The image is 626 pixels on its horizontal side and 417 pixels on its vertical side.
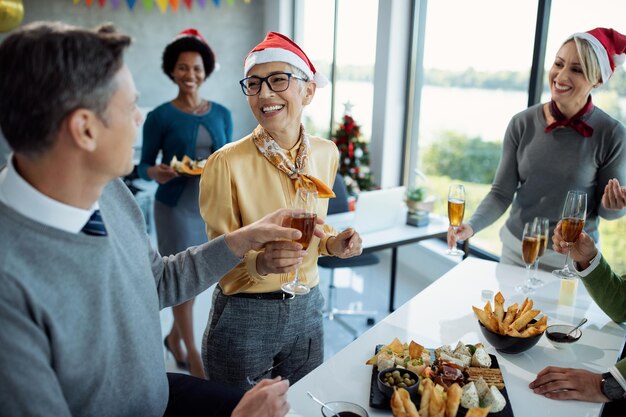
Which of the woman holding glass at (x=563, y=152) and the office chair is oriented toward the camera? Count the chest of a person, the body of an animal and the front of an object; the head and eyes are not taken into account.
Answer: the woman holding glass

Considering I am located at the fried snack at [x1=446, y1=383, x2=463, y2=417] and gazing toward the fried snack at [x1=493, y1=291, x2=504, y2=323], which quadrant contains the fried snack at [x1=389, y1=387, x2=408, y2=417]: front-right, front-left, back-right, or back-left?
back-left

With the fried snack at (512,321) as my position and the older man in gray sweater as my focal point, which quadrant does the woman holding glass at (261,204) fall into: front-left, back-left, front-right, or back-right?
front-right

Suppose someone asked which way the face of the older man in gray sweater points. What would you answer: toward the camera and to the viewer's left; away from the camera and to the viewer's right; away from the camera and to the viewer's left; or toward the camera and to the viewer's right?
away from the camera and to the viewer's right

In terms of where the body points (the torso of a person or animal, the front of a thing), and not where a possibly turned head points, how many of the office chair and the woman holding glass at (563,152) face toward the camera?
1

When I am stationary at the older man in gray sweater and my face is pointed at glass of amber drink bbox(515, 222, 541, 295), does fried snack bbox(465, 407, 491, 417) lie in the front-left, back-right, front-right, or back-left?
front-right

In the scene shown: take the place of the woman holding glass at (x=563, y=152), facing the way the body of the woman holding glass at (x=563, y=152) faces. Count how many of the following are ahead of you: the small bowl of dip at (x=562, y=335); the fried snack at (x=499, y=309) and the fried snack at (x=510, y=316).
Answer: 3

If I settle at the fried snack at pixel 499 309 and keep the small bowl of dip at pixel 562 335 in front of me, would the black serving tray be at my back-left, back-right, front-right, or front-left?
back-right

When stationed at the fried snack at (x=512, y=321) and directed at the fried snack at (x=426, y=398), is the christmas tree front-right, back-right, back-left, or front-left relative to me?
back-right

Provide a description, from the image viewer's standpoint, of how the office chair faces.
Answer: facing to the right of the viewer

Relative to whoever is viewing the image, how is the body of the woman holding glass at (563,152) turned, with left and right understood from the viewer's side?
facing the viewer

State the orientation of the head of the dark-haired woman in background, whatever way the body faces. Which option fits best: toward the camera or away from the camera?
toward the camera
